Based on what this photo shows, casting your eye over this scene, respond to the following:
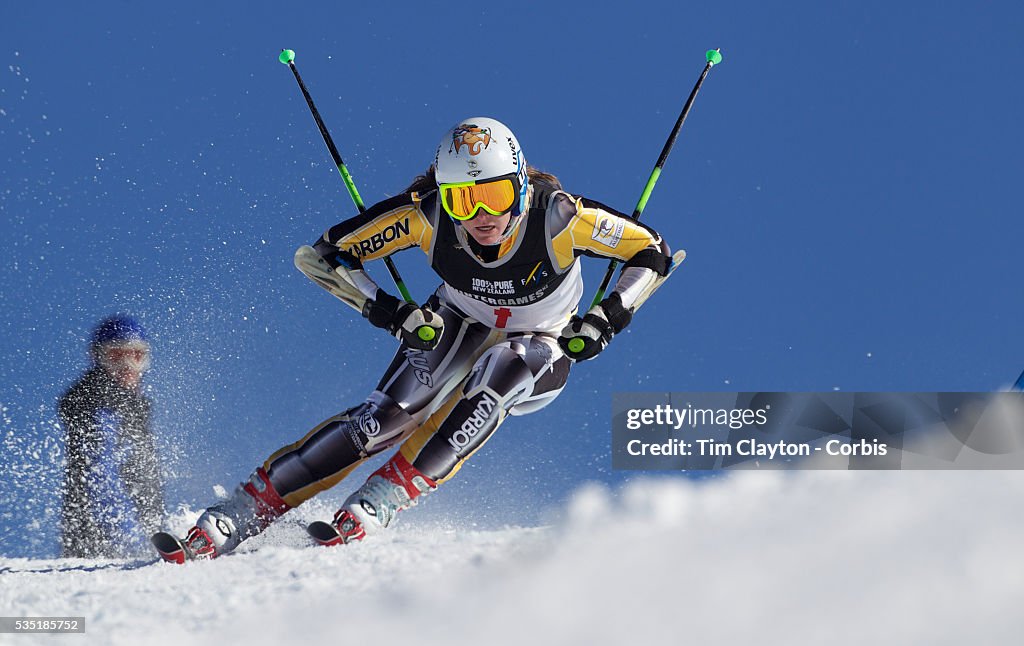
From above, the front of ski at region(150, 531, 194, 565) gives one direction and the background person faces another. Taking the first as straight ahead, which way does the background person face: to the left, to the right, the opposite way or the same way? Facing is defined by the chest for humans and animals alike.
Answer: to the left

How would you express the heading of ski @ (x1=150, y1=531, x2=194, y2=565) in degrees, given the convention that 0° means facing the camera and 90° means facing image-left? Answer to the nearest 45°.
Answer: approximately 45°

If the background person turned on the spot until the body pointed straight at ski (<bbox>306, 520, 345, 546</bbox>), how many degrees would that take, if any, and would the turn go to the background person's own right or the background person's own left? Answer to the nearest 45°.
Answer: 0° — they already face it

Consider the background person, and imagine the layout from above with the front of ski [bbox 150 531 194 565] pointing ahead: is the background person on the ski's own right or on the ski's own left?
on the ski's own right

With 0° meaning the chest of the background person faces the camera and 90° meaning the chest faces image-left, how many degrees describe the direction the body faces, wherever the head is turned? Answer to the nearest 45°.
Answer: approximately 315°

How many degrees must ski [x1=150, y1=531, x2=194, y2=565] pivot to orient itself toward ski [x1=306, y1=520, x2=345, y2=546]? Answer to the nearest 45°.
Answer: approximately 135° to its left
